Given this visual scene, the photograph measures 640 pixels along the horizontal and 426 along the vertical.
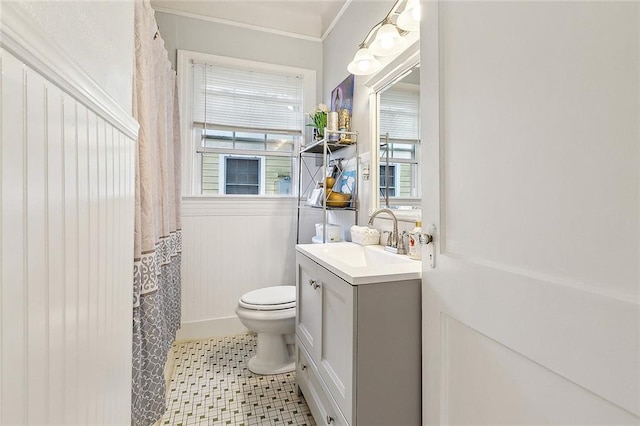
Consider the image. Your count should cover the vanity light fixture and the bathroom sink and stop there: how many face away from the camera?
0

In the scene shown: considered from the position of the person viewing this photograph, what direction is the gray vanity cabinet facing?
facing the viewer and to the left of the viewer

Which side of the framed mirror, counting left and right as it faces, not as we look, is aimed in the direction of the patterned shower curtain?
front

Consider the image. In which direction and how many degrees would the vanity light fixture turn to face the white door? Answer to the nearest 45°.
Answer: approximately 45° to its left

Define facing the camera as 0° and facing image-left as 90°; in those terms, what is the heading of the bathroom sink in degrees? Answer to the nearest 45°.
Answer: approximately 45°

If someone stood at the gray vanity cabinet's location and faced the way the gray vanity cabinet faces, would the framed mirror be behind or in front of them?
behind
